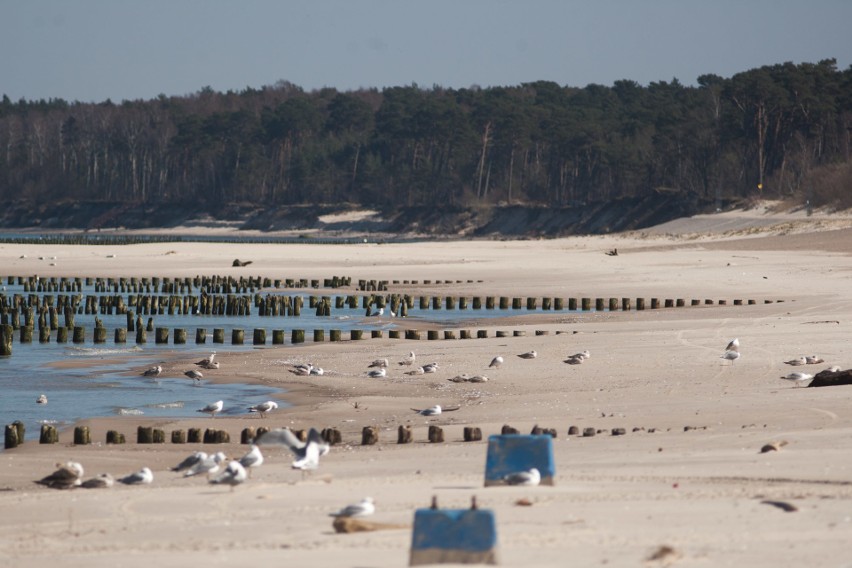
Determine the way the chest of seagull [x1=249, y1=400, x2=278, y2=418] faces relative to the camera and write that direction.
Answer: to the viewer's right

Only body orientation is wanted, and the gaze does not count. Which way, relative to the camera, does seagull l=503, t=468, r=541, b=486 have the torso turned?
to the viewer's right

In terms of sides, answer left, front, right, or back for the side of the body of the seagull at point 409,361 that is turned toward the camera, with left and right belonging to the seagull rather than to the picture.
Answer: right

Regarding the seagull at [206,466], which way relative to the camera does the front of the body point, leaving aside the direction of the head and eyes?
to the viewer's right

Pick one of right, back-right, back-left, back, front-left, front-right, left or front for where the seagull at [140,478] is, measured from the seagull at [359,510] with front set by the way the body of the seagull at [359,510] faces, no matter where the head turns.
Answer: back-left
